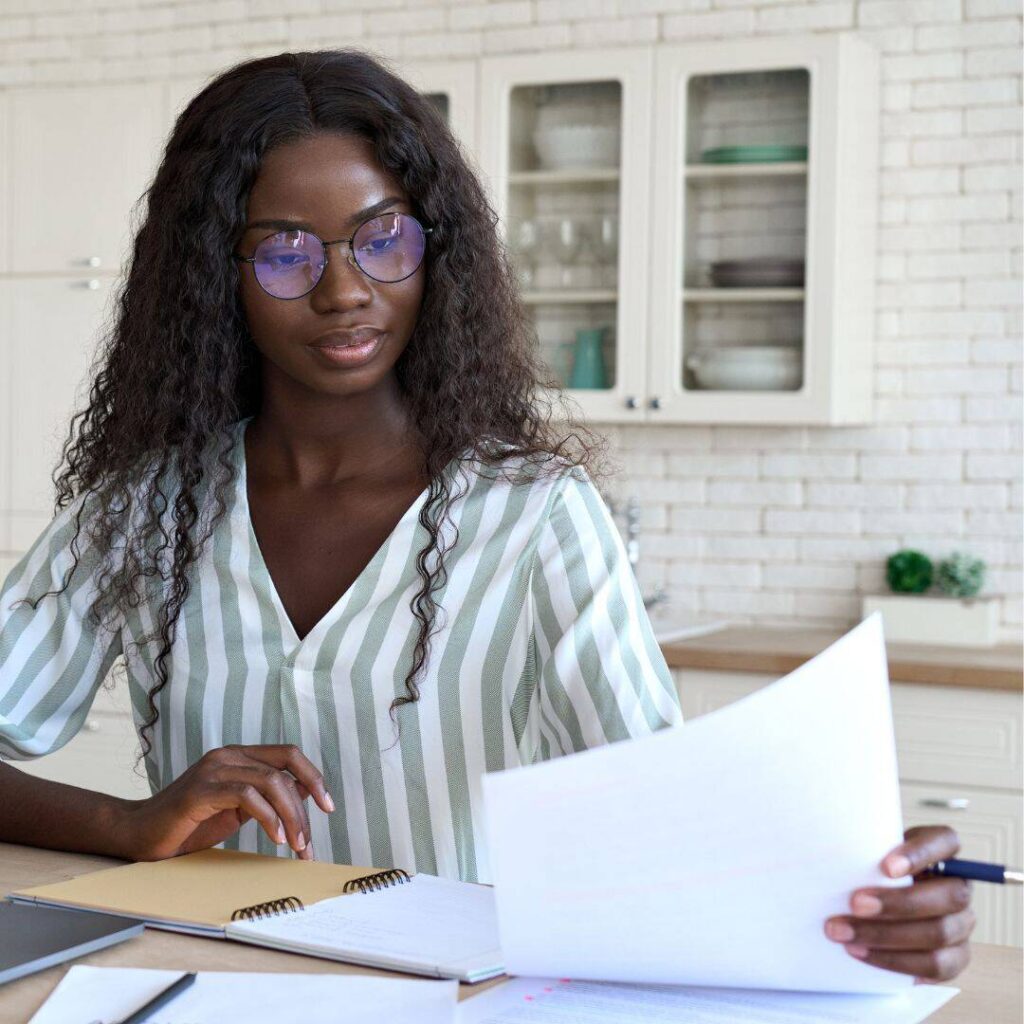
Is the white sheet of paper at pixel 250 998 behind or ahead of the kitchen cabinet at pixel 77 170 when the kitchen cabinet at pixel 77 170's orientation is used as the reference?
ahead

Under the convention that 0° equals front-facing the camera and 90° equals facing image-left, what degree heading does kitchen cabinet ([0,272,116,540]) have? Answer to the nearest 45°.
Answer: approximately 0°

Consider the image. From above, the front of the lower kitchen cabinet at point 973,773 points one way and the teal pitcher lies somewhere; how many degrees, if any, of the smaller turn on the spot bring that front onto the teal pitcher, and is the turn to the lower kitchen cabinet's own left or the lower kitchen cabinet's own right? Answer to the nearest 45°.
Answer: approximately 135° to the lower kitchen cabinet's own right

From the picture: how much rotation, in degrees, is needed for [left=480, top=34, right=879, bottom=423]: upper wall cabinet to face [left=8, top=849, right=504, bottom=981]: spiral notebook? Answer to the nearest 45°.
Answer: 0° — it already faces it

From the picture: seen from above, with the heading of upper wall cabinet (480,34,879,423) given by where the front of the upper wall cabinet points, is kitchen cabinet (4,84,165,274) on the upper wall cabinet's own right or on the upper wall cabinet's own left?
on the upper wall cabinet's own right

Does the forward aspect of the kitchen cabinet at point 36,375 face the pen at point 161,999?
yes

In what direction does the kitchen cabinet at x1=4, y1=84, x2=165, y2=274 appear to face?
toward the camera

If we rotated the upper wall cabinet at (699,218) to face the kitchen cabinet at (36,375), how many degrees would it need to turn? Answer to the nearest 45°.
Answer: approximately 90° to its right

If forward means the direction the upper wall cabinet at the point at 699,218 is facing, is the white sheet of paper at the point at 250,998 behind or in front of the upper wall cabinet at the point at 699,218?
in front

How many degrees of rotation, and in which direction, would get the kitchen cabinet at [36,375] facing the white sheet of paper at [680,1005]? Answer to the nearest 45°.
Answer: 0° — it already faces it
